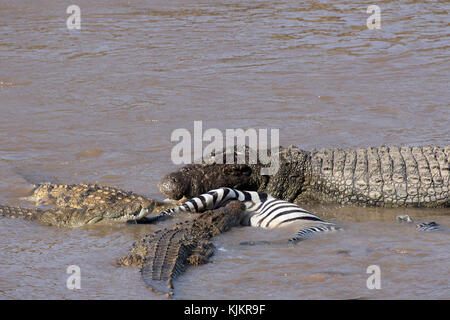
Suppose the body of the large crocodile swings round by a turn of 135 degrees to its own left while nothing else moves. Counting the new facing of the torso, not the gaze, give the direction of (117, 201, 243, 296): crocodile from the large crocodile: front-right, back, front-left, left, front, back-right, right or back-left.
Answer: right

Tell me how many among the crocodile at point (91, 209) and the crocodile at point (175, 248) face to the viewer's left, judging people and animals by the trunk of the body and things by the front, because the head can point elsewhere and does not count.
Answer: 0

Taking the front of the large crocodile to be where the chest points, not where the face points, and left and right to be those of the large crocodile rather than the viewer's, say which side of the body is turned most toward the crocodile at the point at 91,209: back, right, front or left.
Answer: front

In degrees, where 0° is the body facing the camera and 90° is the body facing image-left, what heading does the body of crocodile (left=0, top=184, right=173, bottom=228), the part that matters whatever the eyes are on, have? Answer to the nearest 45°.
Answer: approximately 270°

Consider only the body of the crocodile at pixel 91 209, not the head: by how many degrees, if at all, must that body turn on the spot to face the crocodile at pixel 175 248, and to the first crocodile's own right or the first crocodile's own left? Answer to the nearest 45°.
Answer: approximately 45° to the first crocodile's own right

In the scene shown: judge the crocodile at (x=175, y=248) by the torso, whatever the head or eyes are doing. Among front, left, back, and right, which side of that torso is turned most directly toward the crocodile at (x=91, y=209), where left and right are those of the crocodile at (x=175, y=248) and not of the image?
left

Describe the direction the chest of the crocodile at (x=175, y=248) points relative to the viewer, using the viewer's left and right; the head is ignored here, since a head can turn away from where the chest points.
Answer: facing away from the viewer and to the right of the viewer

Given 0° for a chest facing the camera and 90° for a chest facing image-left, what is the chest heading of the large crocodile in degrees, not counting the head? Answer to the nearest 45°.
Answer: approximately 90°

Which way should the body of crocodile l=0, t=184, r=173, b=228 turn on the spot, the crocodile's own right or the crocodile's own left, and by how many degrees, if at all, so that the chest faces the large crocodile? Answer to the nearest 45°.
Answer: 0° — it already faces it

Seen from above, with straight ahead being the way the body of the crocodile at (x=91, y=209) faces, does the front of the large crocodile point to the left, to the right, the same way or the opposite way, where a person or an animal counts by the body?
the opposite way
